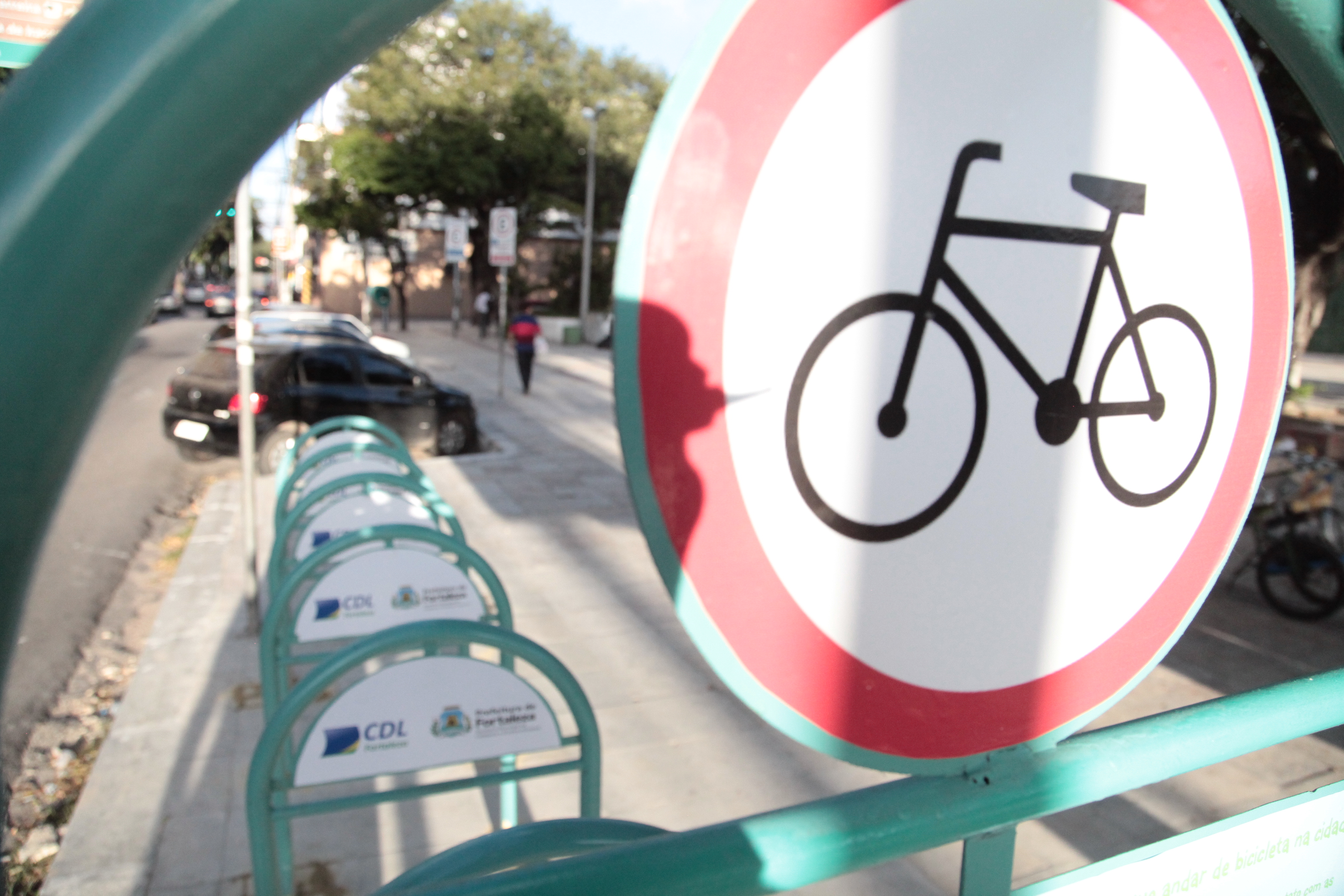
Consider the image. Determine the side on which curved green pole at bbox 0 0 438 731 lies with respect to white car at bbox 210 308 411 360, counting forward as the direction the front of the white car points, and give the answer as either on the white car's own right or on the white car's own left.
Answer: on the white car's own right

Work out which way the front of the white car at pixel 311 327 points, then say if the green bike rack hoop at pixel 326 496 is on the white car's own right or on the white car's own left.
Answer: on the white car's own right

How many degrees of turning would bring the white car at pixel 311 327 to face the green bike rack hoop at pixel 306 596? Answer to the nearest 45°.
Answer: approximately 90° to its right

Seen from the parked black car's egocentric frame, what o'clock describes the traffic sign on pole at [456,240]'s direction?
The traffic sign on pole is roughly at 11 o'clock from the parked black car.

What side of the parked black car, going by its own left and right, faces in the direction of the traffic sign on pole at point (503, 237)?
front

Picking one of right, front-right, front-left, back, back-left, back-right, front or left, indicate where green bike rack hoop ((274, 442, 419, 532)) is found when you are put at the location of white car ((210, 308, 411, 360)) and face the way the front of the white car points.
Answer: right

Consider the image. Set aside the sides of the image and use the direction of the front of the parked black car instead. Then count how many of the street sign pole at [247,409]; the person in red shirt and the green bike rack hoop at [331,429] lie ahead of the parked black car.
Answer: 1

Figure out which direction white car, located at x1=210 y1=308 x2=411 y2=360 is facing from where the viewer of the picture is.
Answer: facing to the right of the viewer

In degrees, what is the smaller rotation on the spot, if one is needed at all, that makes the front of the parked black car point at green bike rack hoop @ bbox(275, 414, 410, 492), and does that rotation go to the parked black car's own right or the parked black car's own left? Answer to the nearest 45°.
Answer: approximately 135° to the parked black car's own right

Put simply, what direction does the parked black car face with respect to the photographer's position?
facing away from the viewer and to the right of the viewer

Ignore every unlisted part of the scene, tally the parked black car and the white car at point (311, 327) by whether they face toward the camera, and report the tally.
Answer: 0

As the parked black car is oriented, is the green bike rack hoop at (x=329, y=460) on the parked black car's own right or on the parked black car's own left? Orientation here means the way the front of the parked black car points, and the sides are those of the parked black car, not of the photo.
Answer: on the parked black car's own right

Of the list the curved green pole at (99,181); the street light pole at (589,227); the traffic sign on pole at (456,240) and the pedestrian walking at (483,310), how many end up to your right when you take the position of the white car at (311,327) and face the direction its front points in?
1

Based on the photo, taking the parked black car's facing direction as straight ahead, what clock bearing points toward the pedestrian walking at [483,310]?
The pedestrian walking is roughly at 11 o'clock from the parked black car.

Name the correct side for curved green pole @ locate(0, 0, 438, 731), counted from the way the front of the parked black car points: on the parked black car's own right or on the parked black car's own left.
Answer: on the parked black car's own right

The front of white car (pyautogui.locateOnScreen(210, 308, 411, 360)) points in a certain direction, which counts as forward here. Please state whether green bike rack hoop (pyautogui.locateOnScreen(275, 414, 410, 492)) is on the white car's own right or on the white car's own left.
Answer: on the white car's own right
